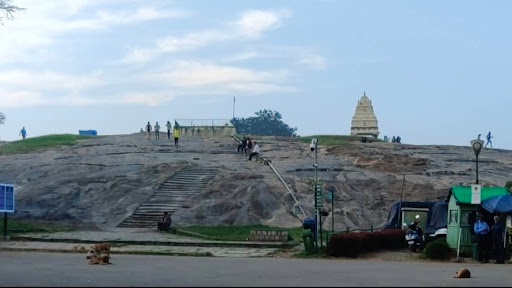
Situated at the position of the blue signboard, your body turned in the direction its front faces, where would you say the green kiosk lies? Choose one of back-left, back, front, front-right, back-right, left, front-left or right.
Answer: front-left

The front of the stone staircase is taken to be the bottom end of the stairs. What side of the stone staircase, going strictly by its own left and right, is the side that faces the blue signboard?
front

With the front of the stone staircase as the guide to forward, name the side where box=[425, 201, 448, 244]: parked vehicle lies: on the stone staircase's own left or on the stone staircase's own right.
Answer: on the stone staircase's own left

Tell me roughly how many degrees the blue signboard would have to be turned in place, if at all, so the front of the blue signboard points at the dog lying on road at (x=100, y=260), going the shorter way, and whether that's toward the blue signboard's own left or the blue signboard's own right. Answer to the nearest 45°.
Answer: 0° — it already faces it

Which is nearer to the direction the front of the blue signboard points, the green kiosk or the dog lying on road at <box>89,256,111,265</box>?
the dog lying on road

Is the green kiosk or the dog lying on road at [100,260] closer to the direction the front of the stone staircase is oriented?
the dog lying on road

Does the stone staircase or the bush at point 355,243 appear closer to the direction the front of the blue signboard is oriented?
the bush

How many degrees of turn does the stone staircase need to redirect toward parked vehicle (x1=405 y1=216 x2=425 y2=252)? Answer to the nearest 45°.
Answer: approximately 90° to its left

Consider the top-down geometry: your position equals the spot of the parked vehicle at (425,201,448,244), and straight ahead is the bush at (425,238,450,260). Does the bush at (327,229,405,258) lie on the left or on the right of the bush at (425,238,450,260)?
right

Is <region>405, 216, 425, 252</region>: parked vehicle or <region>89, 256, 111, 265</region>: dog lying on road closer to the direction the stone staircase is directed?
the dog lying on road

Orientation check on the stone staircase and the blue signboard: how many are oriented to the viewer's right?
0

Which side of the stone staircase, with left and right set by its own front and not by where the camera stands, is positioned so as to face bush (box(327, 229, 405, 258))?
left

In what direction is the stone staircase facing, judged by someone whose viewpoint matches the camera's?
facing the viewer and to the left of the viewer

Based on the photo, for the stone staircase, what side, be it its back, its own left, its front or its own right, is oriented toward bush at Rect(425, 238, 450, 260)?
left

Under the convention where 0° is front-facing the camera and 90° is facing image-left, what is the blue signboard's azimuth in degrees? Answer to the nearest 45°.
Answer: approximately 0°
